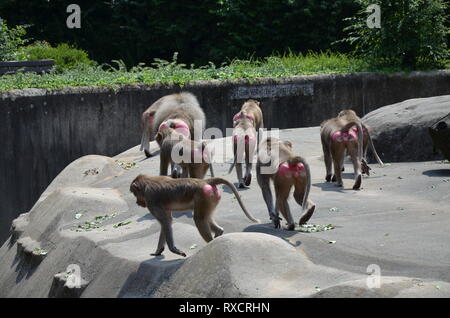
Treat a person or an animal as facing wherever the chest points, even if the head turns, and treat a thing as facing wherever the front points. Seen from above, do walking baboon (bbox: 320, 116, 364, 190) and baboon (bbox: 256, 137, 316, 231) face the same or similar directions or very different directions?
same or similar directions

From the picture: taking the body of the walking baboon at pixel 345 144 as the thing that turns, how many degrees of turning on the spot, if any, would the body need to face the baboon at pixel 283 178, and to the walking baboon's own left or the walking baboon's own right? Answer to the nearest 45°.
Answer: approximately 135° to the walking baboon's own left

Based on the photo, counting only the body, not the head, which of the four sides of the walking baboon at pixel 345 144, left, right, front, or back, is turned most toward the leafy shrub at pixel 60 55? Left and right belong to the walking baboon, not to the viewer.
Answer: front

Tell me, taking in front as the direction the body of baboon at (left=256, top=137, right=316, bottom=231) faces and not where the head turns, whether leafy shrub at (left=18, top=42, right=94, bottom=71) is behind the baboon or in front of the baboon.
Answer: in front

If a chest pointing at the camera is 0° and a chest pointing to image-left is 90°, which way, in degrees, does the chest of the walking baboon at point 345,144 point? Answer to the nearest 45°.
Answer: approximately 135°

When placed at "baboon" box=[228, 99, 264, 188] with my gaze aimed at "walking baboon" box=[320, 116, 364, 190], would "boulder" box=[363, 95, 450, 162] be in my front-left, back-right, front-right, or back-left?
front-left

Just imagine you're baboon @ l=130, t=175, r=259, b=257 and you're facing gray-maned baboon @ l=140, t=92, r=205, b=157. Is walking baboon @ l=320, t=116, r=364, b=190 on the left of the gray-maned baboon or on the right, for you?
right

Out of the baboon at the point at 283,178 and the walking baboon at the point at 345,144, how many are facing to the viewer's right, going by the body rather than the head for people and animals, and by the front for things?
0

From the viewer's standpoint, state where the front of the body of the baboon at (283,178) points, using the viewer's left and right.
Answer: facing away from the viewer and to the left of the viewer

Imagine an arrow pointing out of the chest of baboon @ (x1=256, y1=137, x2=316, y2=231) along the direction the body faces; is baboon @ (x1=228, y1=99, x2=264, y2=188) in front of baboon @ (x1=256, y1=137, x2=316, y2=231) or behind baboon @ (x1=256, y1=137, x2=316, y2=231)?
in front

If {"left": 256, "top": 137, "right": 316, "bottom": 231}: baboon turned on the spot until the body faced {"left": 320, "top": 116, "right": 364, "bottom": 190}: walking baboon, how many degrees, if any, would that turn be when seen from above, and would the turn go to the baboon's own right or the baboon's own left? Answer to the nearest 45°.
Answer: approximately 45° to the baboon's own right

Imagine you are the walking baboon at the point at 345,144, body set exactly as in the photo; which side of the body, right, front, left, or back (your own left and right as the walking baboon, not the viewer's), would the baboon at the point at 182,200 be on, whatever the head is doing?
left

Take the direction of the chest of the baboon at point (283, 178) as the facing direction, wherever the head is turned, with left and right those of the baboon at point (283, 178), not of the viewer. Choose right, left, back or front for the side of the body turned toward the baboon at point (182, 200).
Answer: left

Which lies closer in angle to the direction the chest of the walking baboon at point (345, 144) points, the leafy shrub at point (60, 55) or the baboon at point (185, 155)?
the leafy shrub

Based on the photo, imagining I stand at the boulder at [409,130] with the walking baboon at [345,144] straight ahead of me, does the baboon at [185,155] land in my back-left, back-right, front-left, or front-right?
front-right

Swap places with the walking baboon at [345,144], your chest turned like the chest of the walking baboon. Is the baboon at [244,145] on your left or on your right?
on your left

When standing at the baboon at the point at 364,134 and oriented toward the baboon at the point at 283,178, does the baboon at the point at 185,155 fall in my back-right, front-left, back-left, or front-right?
front-right
